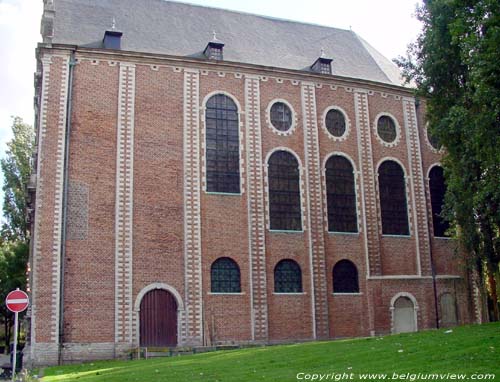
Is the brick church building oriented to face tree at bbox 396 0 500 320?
no
